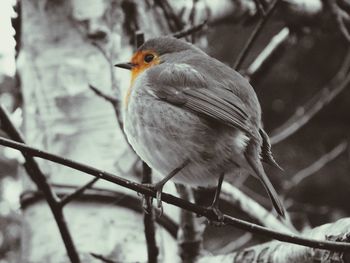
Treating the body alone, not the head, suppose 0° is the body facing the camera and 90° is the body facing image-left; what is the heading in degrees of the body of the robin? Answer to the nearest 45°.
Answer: approximately 90°

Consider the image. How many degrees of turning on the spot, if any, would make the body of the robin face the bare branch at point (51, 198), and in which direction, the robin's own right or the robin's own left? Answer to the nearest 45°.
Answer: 0° — it already faces it

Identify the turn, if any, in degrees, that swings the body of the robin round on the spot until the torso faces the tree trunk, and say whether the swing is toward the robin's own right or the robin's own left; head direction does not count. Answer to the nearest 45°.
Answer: approximately 45° to the robin's own right
